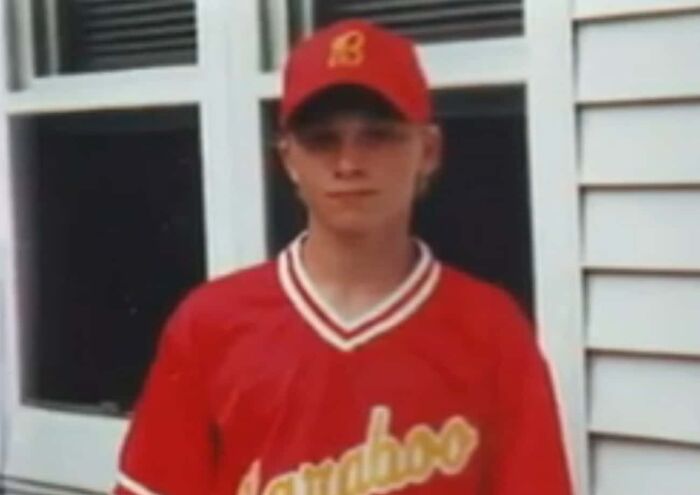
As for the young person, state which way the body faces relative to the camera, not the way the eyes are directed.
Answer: toward the camera

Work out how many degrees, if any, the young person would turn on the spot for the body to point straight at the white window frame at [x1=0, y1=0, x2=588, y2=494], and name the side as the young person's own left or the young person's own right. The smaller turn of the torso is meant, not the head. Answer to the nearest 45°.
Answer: approximately 180°
